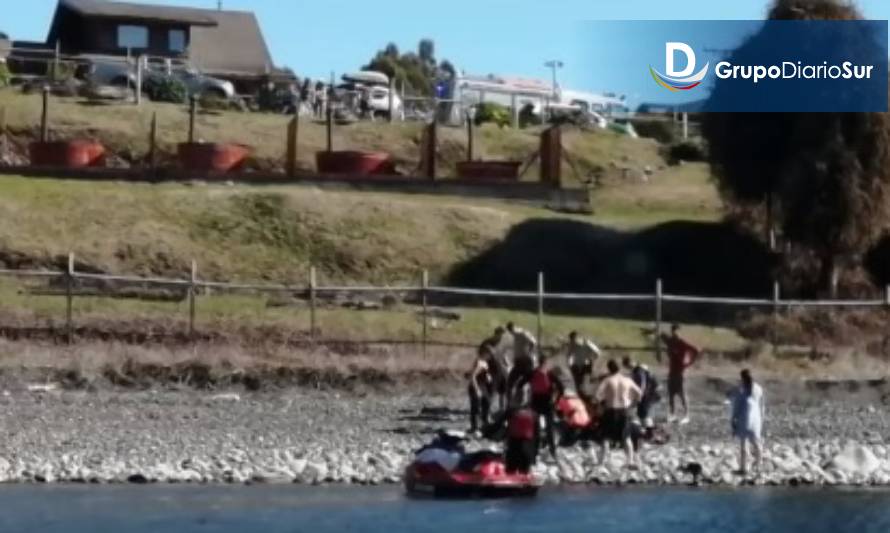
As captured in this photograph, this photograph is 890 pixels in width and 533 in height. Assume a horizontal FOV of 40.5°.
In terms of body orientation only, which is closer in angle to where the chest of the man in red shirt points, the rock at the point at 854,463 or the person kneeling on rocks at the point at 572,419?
the person kneeling on rocks

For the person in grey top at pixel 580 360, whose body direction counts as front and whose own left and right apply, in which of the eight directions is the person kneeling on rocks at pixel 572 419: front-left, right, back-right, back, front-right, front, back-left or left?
front-left

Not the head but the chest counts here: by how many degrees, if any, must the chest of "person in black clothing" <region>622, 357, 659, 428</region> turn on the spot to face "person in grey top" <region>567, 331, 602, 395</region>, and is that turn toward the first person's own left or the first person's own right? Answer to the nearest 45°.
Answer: approximately 45° to the first person's own right

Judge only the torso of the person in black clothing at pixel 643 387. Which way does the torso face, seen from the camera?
to the viewer's left

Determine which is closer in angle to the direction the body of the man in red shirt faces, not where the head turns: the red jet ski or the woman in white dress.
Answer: the red jet ski

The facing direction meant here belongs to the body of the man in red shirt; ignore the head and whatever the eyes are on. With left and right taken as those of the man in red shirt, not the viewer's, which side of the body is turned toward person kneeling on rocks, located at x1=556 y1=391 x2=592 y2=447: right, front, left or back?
front

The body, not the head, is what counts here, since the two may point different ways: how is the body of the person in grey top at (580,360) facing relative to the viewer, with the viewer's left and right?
facing the viewer and to the left of the viewer

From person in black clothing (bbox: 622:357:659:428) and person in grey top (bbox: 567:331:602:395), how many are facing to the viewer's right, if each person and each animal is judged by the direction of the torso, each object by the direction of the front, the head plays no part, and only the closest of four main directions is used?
0

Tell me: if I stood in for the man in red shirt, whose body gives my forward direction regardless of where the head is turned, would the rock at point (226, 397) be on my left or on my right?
on my right

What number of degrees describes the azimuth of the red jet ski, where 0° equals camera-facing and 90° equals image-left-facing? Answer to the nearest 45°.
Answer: approximately 90°
